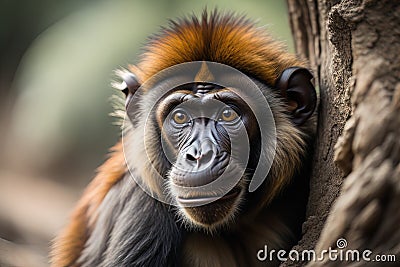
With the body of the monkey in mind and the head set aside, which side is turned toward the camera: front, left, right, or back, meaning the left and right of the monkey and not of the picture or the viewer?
front
